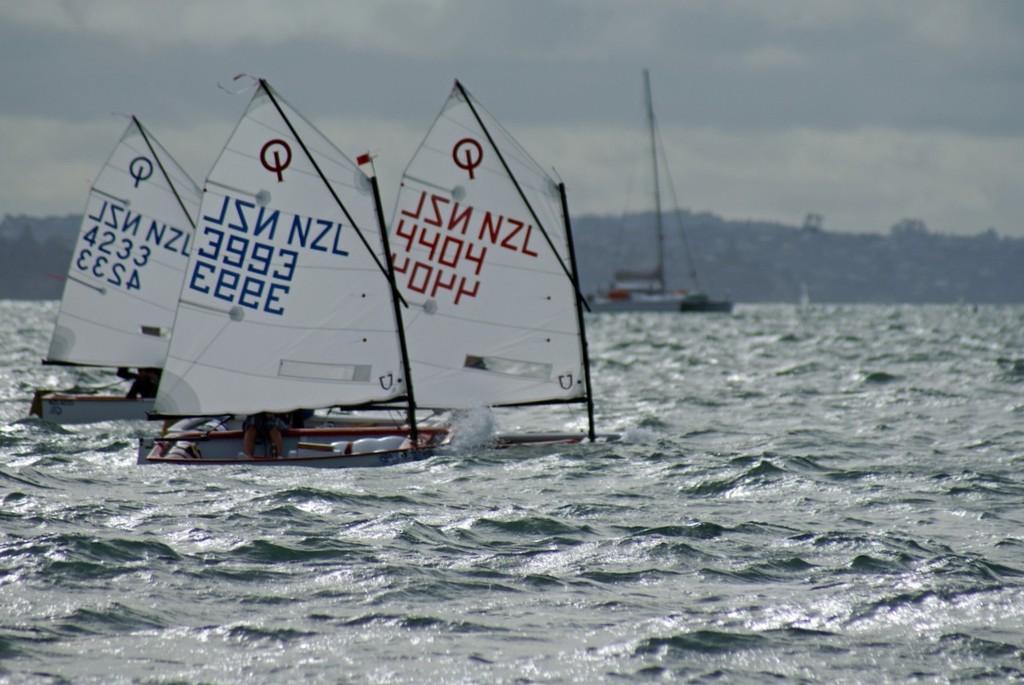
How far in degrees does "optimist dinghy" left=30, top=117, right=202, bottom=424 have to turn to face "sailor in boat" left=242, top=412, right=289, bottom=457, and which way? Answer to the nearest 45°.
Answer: approximately 90° to its right

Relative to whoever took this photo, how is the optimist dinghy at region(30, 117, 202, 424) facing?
facing to the right of the viewer

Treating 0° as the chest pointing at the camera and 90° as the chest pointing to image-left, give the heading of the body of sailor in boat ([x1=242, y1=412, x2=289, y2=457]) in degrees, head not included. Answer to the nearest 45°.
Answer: approximately 0°

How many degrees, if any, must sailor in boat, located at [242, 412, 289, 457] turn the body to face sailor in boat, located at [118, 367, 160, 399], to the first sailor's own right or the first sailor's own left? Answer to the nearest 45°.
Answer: approximately 180°

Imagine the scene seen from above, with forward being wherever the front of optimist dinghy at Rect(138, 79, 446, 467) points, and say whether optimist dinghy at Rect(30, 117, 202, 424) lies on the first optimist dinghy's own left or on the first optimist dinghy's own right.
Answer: on the first optimist dinghy's own left

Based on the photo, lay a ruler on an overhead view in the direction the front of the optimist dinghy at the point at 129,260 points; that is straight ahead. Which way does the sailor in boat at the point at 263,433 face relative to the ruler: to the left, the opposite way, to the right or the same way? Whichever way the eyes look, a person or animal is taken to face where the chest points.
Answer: to the right

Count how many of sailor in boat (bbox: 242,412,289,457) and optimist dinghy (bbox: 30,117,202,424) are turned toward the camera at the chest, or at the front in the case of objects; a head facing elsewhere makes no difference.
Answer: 1

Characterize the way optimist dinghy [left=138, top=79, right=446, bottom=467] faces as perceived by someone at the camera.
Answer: facing to the right of the viewer

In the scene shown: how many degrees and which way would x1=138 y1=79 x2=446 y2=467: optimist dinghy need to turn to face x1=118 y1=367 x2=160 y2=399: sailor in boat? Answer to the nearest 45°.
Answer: approximately 90° to its left

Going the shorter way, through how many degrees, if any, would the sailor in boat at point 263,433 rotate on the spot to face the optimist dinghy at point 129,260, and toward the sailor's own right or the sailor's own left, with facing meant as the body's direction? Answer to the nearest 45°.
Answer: approximately 180°

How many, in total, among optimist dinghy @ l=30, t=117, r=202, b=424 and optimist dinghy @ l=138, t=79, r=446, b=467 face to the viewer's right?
2
